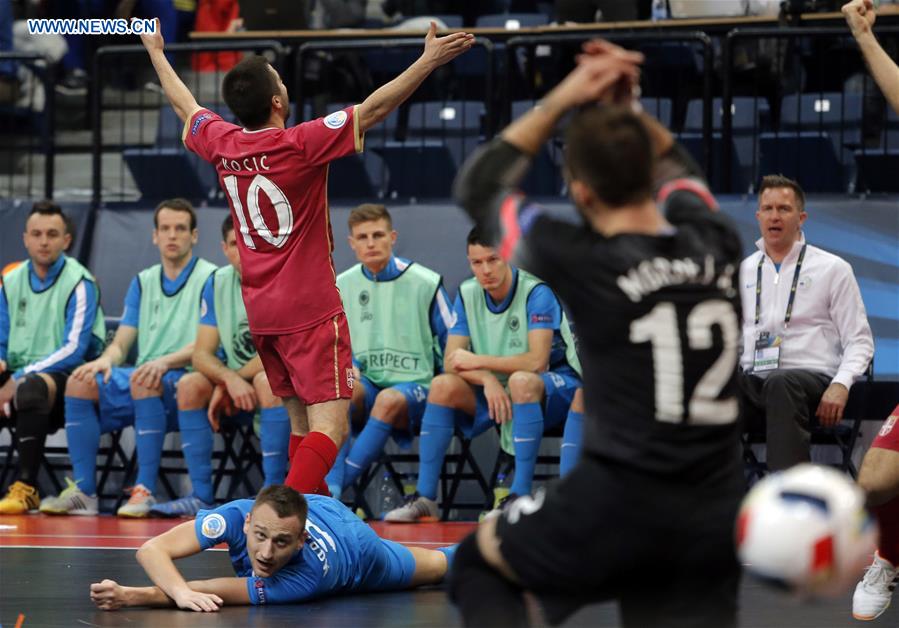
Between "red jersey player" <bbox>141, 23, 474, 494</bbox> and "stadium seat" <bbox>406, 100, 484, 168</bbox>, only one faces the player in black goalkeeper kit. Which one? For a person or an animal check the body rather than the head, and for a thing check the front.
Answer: the stadium seat

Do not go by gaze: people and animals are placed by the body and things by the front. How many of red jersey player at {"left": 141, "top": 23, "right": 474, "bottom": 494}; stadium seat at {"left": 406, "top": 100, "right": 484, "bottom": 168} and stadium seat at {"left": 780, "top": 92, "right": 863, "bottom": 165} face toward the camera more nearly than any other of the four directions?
2

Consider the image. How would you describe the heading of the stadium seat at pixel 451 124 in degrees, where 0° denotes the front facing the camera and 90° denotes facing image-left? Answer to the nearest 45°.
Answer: approximately 0°

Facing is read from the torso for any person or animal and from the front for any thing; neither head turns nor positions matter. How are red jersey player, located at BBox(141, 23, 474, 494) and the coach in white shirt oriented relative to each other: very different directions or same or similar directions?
very different directions

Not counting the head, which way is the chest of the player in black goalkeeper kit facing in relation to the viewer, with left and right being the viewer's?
facing away from the viewer and to the left of the viewer

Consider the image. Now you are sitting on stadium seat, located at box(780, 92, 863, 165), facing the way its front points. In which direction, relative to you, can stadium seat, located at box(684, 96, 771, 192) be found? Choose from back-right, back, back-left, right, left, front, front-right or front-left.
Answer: right

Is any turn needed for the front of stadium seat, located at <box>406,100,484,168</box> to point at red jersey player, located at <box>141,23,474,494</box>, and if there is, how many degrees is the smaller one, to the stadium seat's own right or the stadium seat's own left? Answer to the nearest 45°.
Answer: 0° — it already faces them

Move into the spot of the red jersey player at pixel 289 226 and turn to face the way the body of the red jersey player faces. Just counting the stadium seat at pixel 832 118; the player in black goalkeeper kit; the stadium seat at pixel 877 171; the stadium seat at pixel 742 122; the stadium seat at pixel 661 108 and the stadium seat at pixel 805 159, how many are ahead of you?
5

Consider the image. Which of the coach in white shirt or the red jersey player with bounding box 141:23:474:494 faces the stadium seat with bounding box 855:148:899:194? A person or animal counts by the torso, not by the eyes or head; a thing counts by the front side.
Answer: the red jersey player

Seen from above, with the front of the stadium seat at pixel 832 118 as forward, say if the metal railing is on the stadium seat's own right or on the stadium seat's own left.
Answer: on the stadium seat's own right

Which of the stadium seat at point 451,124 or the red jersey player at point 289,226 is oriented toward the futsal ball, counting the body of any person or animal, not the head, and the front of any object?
the stadium seat

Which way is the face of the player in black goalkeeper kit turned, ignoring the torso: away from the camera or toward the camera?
away from the camera
